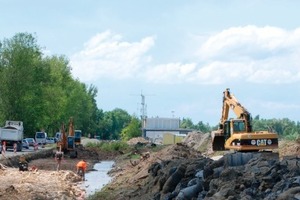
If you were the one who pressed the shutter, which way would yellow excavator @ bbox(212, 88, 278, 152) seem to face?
facing away from the viewer and to the left of the viewer

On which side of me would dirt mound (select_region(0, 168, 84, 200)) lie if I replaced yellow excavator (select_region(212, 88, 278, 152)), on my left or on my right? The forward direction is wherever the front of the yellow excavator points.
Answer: on my left
